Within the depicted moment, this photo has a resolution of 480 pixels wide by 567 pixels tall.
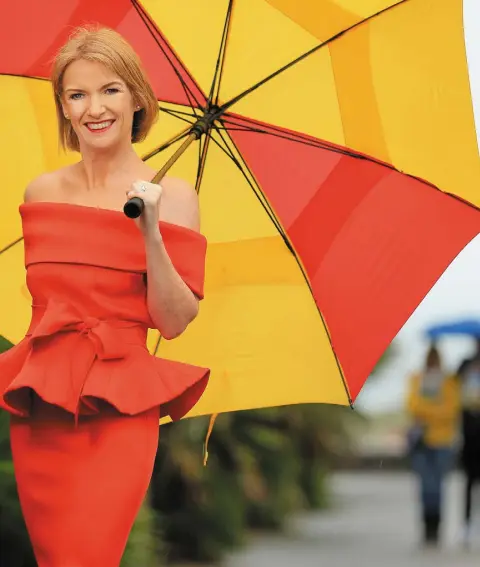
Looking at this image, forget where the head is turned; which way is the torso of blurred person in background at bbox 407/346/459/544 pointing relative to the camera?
toward the camera

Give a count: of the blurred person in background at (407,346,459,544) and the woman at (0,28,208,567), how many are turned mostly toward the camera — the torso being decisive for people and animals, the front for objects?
2

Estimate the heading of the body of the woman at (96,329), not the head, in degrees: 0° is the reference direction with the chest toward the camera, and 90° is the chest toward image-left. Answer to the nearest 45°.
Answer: approximately 0°

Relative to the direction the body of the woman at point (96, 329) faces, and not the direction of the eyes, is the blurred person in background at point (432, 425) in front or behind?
behind

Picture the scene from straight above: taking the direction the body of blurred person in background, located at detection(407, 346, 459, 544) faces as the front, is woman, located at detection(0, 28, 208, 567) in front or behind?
in front

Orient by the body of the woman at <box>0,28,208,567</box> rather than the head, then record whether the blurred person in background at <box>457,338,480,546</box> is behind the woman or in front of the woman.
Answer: behind
